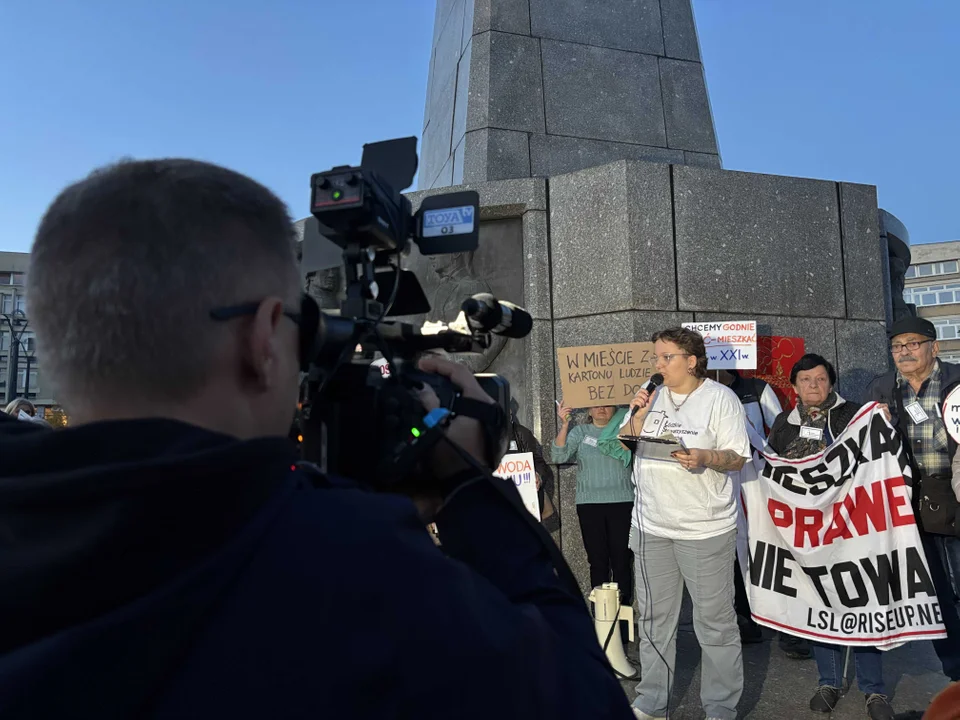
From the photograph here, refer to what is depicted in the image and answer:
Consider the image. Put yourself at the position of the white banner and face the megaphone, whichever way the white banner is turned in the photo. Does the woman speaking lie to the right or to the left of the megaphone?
left

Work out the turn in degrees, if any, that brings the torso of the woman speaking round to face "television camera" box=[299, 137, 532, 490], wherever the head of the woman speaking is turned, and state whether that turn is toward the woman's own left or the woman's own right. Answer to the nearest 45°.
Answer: approximately 45° to the woman's own left

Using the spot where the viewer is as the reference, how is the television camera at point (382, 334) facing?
facing away from the viewer and to the right of the viewer

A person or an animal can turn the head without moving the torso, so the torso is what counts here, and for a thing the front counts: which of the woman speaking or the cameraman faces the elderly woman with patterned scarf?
the cameraman

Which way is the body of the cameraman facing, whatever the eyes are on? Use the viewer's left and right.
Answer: facing away from the viewer and to the right of the viewer

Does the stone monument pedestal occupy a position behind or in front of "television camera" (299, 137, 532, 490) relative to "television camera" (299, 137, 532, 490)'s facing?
in front

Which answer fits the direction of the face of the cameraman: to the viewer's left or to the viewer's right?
to the viewer's right

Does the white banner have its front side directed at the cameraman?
yes

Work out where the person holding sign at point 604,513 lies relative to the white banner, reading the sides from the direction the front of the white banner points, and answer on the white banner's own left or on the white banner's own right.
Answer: on the white banner's own right

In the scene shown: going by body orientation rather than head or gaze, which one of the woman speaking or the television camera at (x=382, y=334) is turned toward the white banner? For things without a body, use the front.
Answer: the television camera

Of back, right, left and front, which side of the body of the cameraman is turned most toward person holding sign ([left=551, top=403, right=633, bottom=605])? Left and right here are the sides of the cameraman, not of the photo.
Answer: front

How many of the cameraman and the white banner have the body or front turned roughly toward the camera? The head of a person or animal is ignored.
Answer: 1

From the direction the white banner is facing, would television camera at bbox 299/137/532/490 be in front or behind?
in front

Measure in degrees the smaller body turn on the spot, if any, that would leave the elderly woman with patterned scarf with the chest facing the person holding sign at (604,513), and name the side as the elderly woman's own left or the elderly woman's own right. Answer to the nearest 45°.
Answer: approximately 90° to the elderly woman's own right
